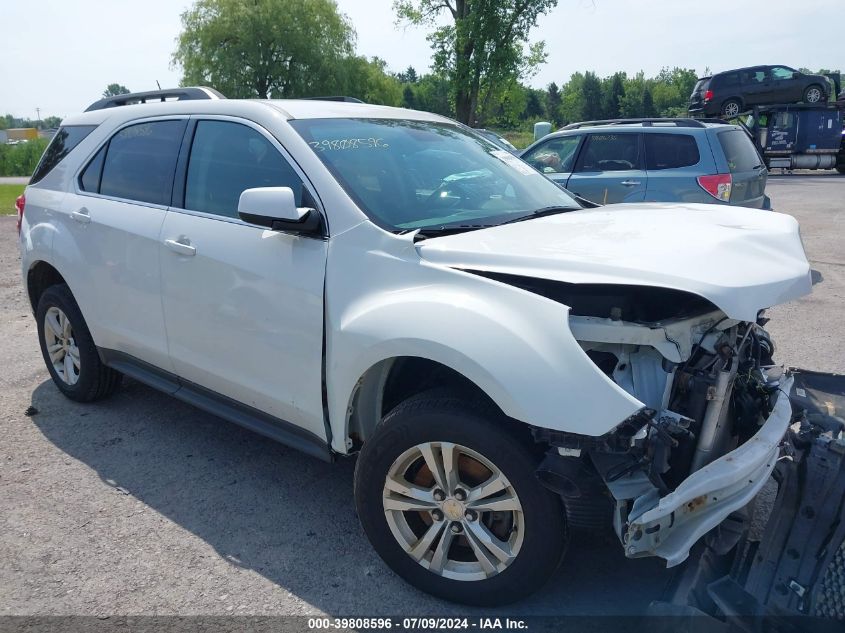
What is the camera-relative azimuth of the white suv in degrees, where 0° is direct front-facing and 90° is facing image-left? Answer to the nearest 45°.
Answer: approximately 315°

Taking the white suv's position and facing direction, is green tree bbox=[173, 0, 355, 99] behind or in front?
behind

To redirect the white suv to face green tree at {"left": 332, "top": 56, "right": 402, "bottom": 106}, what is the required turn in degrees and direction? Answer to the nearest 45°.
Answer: approximately 135° to its left

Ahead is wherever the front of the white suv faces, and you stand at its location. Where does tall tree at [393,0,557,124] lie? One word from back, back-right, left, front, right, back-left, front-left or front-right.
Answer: back-left

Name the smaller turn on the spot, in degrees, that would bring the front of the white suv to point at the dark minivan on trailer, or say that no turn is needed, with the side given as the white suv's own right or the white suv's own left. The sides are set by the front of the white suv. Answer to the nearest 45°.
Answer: approximately 90° to the white suv's own left
